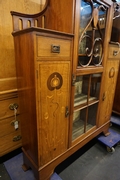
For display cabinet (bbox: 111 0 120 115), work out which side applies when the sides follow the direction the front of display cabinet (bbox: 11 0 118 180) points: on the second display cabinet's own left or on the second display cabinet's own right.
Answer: on the second display cabinet's own left

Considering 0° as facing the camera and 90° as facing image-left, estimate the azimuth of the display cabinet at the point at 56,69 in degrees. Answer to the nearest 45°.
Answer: approximately 315°
